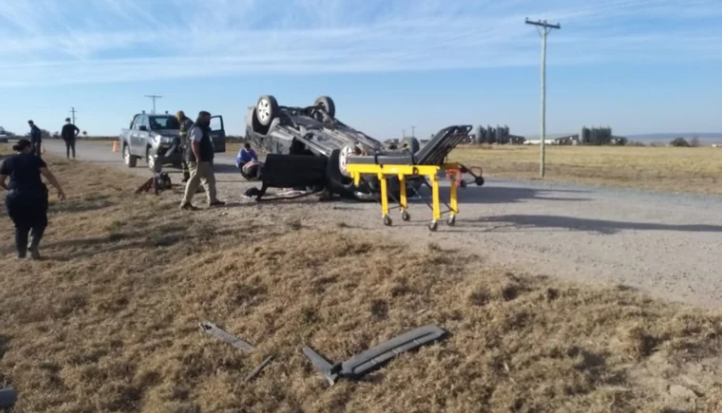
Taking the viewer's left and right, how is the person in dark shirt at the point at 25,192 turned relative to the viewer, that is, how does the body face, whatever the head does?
facing away from the viewer

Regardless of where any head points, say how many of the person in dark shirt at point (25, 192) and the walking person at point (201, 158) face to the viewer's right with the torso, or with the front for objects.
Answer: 1

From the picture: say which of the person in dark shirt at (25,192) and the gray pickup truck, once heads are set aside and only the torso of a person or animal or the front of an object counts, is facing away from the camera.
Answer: the person in dark shirt

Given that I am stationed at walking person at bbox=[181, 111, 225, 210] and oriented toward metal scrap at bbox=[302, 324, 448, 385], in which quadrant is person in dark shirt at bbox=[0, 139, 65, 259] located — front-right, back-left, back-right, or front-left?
front-right

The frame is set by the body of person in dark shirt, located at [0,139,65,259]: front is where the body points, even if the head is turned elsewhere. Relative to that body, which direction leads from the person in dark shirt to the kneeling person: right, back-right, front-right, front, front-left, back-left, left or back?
front-right

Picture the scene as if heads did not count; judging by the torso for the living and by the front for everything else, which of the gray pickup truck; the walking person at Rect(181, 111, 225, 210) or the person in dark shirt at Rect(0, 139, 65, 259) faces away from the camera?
the person in dark shirt

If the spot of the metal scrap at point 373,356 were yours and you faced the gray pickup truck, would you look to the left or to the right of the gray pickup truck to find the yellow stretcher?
right

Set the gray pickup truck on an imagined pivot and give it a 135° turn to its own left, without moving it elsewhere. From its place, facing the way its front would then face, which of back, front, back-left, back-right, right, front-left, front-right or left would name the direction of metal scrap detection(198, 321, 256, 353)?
back
